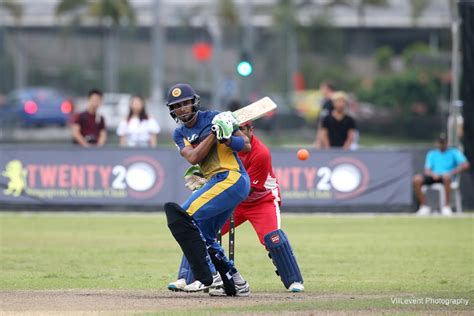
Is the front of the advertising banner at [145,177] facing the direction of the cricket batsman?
yes

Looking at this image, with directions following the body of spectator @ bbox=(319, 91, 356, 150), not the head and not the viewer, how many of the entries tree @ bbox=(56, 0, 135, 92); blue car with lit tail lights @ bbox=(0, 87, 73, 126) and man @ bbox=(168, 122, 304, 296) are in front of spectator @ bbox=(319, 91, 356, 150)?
1

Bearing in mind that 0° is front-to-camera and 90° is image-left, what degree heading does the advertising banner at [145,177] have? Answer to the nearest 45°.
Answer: approximately 0°

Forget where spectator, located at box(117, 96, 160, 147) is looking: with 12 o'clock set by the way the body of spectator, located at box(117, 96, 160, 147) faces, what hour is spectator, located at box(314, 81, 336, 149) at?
spectator, located at box(314, 81, 336, 149) is roughly at 9 o'clock from spectator, located at box(117, 96, 160, 147).

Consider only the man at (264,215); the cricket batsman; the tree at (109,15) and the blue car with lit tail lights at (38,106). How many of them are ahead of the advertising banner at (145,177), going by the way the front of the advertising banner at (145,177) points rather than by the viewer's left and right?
2

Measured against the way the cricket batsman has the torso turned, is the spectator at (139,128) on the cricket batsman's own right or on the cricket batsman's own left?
on the cricket batsman's own right

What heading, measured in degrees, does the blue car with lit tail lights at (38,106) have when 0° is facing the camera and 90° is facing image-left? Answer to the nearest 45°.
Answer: approximately 135°

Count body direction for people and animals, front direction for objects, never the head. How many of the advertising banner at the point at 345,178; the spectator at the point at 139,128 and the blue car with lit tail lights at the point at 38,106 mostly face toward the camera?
2

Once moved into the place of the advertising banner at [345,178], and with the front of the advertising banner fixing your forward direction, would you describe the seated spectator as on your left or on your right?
on your left
